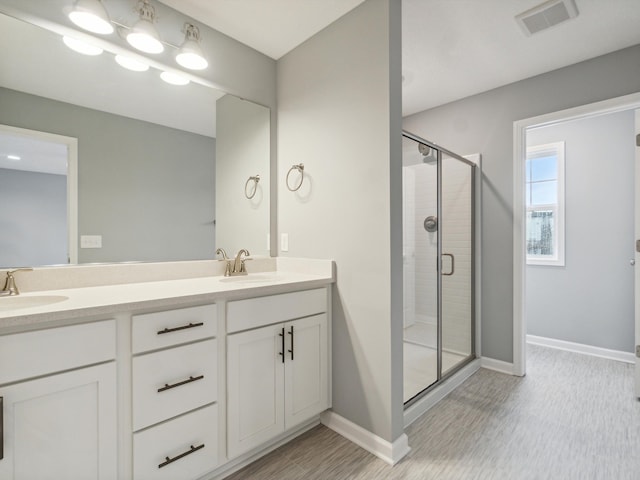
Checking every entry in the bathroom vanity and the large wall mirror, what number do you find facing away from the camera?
0

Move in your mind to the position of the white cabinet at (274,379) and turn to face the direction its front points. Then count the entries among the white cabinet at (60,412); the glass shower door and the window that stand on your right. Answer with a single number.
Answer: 1

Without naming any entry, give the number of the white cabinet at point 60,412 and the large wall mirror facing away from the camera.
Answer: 0

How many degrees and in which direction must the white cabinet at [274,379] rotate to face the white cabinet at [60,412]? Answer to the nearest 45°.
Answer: approximately 90° to its right

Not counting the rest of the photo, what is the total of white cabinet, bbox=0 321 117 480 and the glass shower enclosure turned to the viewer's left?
0

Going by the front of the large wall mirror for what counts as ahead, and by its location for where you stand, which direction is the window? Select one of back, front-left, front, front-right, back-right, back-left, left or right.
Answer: front-left

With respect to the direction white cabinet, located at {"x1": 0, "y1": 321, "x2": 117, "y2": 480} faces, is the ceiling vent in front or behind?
in front

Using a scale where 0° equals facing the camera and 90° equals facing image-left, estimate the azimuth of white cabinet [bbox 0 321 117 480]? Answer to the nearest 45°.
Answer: approximately 315°

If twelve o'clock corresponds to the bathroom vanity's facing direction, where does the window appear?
The window is roughly at 10 o'clock from the bathroom vanity.

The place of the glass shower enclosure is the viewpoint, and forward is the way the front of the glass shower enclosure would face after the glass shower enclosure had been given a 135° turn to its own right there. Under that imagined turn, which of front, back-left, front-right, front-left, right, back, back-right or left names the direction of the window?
back-right

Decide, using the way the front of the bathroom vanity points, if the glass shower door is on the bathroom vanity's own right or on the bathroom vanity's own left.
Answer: on the bathroom vanity's own left
